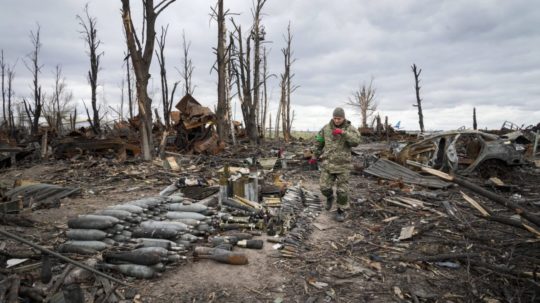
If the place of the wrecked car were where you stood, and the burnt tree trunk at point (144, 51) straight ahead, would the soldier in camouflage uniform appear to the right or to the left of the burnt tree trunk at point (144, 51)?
left

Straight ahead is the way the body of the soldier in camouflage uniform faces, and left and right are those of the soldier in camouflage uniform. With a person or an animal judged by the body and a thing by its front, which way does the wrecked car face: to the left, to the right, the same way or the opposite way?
to the right

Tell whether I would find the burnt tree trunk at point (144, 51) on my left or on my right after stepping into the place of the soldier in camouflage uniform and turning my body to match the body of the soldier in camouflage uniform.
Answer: on my right

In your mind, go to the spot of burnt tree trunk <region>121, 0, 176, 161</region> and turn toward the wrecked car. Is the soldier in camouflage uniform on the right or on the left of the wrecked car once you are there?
right

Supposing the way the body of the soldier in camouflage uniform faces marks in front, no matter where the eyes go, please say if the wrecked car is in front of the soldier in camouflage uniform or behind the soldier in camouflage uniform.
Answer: behind

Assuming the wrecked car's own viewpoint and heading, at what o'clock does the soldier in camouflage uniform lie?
The soldier in camouflage uniform is roughly at 10 o'clock from the wrecked car.

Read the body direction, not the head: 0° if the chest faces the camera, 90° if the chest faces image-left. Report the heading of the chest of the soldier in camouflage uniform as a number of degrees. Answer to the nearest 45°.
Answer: approximately 0°

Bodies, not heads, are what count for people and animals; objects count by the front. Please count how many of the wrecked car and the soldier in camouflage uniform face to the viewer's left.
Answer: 1

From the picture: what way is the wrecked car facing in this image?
to the viewer's left

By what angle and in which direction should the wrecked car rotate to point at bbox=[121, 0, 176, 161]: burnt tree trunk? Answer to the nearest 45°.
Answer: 0° — it already faces it
